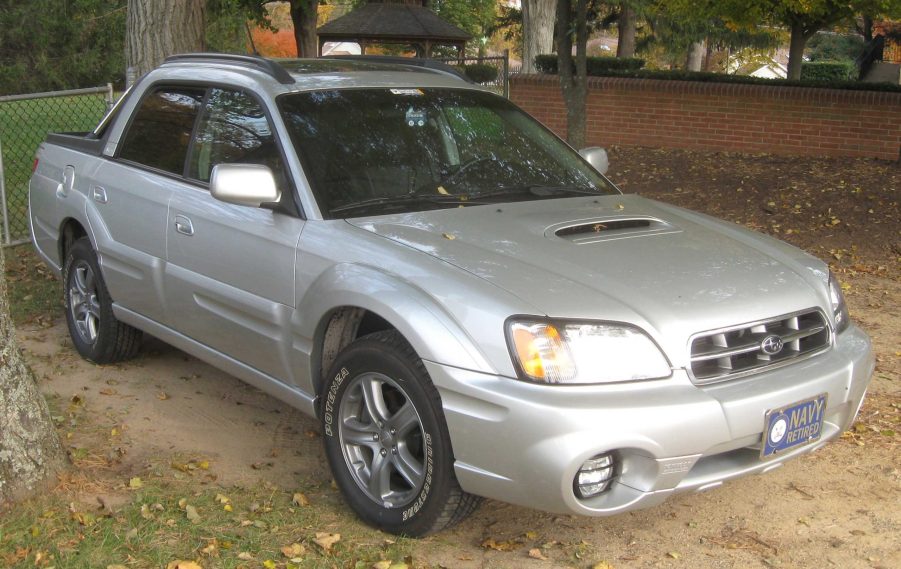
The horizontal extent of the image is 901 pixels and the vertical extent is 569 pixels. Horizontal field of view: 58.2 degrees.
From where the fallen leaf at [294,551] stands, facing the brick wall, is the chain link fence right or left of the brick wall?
left

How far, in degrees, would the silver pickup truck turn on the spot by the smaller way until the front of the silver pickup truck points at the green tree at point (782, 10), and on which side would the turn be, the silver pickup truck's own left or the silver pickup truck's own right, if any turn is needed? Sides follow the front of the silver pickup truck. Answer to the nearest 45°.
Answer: approximately 90° to the silver pickup truck's own left

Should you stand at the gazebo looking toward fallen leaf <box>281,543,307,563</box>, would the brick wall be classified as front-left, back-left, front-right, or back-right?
front-left

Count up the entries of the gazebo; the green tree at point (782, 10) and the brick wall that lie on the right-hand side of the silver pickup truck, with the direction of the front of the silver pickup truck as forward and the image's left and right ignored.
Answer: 0

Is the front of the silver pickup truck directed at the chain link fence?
no

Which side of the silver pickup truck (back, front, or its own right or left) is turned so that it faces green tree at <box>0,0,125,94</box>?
back

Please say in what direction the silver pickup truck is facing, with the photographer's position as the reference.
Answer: facing the viewer and to the right of the viewer

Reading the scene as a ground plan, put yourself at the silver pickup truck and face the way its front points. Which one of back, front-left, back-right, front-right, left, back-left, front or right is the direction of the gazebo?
back-left

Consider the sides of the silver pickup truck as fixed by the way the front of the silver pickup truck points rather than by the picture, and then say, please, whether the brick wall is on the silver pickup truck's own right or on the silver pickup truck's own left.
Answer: on the silver pickup truck's own left

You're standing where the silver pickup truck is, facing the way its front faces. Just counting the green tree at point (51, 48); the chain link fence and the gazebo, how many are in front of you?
0
